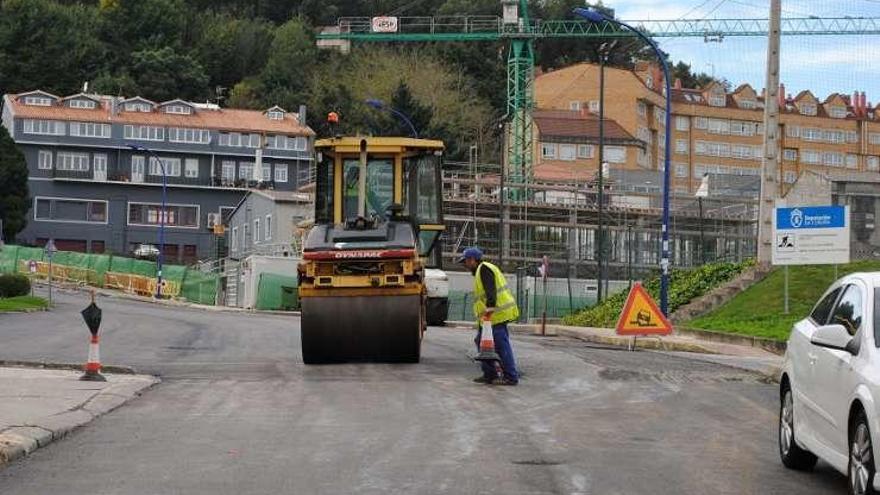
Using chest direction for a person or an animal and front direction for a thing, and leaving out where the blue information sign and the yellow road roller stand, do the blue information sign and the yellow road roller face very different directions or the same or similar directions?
same or similar directions

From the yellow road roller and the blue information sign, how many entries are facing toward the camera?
2

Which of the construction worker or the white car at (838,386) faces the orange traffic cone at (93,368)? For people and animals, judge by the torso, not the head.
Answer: the construction worker

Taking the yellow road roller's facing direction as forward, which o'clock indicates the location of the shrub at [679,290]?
The shrub is roughly at 7 o'clock from the yellow road roller.

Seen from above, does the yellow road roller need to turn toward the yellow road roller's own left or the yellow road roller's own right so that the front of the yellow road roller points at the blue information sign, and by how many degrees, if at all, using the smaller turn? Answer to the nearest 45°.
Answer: approximately 135° to the yellow road roller's own left

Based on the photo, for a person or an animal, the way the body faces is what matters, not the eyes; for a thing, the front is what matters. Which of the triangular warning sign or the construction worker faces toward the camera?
the triangular warning sign

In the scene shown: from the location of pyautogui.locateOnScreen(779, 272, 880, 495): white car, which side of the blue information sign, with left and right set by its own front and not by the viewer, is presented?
front

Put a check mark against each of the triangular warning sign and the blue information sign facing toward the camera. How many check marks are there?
2

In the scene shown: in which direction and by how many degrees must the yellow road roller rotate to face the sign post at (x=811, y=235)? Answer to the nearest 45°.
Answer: approximately 135° to its left

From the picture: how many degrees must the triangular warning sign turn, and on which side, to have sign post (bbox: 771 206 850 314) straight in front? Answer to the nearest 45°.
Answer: approximately 135° to its left

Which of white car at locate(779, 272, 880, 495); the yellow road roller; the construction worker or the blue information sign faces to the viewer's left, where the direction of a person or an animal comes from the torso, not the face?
the construction worker

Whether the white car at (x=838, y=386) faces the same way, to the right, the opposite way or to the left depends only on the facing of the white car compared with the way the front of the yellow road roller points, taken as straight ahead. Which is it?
the same way

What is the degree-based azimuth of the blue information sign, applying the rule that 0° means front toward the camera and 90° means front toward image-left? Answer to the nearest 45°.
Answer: approximately 0°

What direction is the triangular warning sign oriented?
toward the camera

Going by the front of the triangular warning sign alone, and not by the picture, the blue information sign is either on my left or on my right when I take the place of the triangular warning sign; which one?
on my left

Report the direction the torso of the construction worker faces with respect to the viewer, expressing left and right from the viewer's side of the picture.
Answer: facing to the left of the viewer

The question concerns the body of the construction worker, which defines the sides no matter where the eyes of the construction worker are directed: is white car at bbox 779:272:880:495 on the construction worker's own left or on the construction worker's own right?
on the construction worker's own left

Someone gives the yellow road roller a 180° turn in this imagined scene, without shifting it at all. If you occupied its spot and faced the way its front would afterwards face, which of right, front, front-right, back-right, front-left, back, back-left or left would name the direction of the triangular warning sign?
front-right

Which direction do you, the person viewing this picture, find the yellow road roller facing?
facing the viewer

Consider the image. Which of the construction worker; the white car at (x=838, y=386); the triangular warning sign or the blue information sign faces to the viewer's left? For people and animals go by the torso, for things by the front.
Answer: the construction worker
